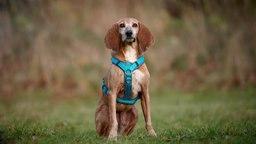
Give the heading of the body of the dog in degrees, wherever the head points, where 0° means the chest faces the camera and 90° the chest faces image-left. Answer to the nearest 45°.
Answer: approximately 0°
